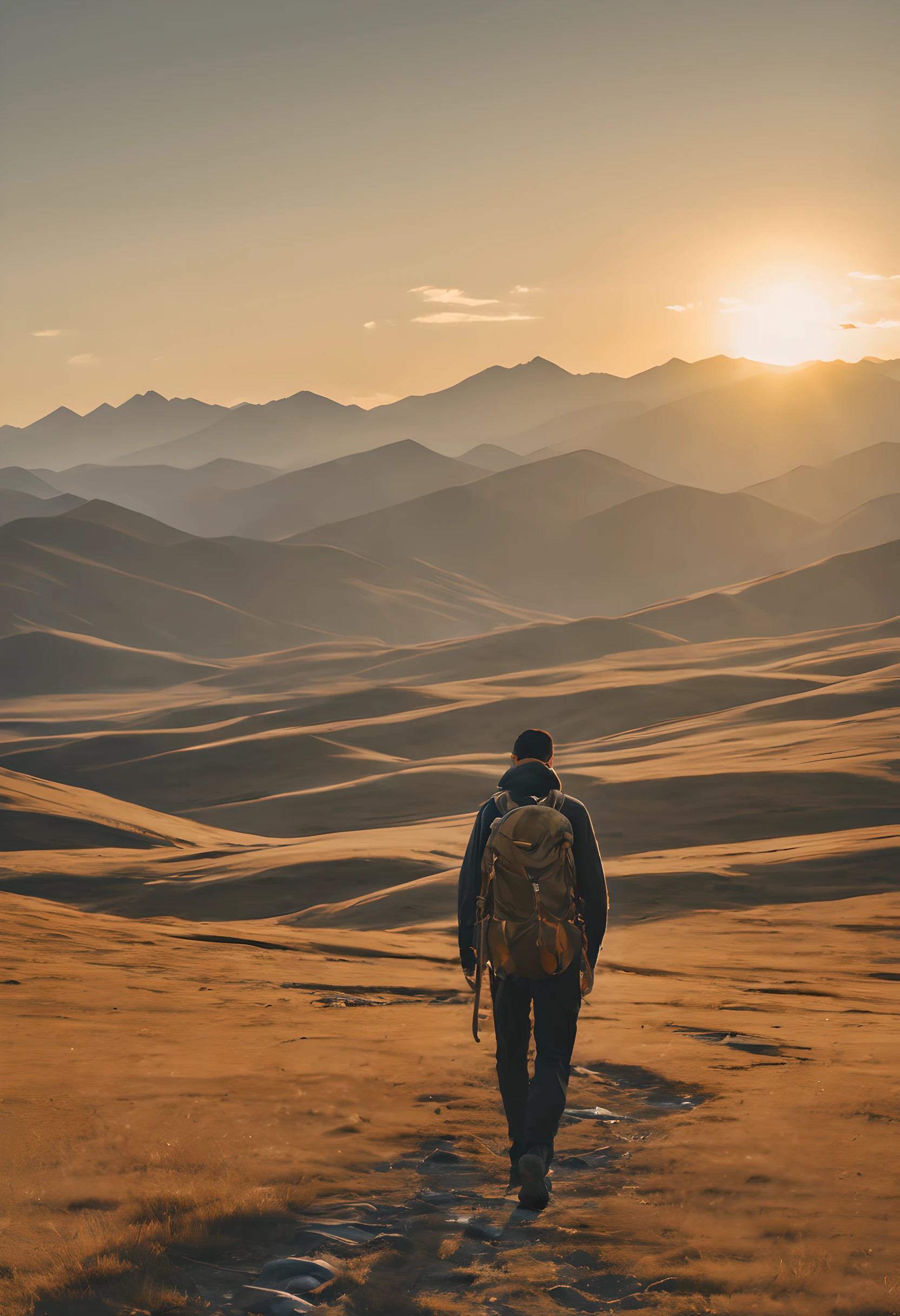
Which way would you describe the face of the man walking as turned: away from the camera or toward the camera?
away from the camera

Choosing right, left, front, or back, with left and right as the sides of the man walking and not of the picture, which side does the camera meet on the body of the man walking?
back
